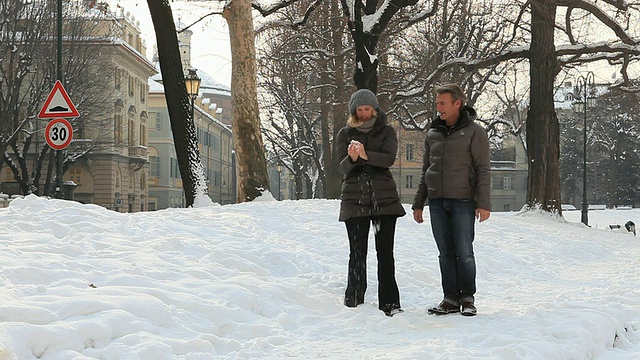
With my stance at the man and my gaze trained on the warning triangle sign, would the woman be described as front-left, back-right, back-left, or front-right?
front-left

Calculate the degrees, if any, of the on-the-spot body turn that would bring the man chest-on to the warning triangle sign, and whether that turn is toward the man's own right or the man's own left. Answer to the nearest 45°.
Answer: approximately 90° to the man's own right

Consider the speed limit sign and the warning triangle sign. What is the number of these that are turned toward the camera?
2

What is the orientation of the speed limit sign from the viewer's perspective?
toward the camera

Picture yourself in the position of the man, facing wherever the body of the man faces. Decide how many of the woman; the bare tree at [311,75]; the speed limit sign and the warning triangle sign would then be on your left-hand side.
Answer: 0

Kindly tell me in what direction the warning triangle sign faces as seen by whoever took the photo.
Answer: facing the viewer

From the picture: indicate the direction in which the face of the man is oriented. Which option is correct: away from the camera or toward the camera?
toward the camera

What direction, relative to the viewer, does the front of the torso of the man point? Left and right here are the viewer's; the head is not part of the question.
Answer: facing the viewer and to the left of the viewer

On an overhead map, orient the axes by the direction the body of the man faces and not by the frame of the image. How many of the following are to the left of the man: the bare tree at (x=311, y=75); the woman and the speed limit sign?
0

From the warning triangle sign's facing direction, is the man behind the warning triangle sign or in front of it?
in front

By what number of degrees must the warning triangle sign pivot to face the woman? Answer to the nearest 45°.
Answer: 0° — it already faces them

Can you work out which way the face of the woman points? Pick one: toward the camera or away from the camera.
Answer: toward the camera

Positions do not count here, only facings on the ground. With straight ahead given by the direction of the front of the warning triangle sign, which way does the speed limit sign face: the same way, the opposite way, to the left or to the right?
the same way

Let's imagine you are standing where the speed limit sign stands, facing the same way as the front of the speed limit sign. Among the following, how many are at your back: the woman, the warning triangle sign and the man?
0

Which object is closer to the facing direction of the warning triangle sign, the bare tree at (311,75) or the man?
the man

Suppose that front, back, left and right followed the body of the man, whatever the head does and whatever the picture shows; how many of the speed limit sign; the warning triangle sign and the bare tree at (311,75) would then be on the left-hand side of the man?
0

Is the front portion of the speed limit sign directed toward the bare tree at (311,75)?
no
